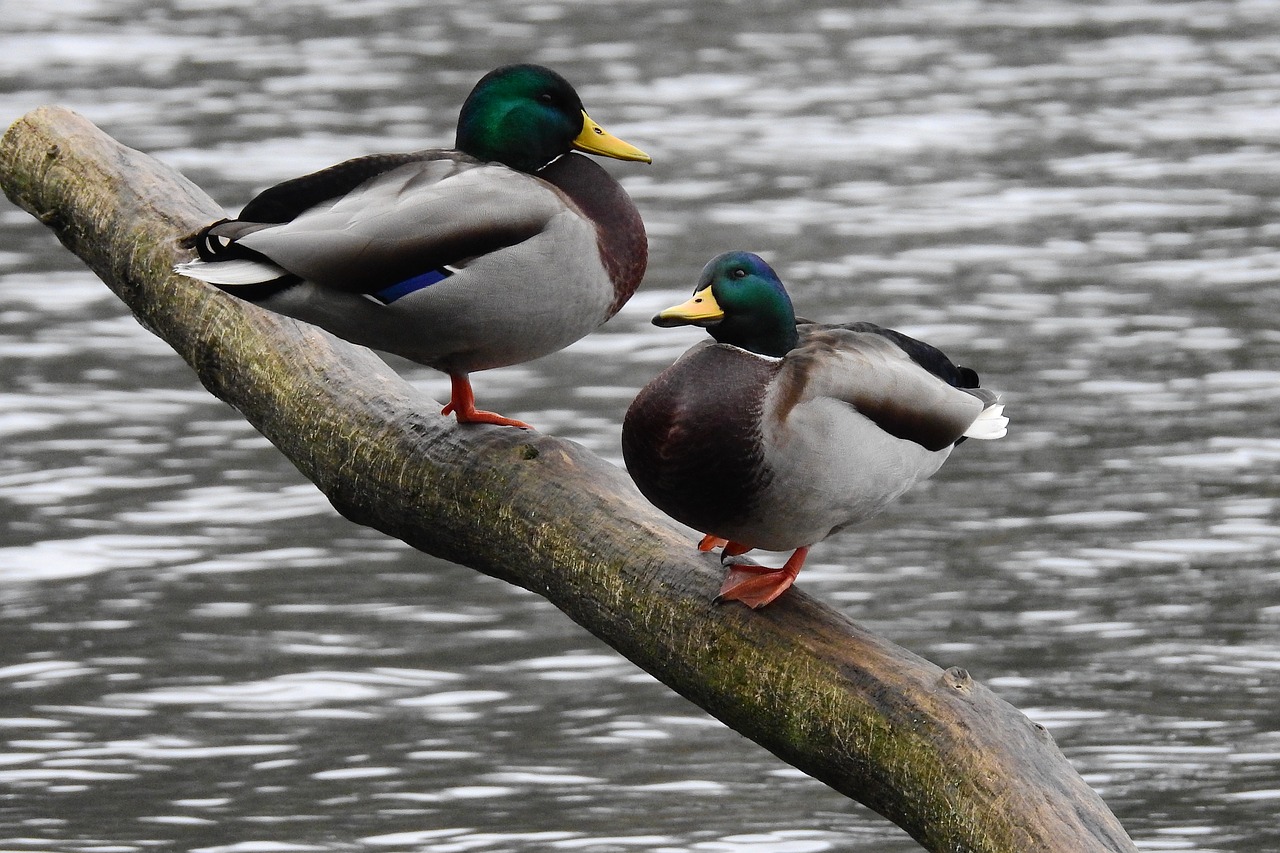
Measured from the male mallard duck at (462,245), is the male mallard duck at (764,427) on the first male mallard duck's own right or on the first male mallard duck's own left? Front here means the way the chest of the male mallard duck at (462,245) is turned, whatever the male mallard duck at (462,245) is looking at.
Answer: on the first male mallard duck's own right

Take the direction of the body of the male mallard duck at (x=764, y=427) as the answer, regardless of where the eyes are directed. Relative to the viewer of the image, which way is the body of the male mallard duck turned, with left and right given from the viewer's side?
facing the viewer and to the left of the viewer

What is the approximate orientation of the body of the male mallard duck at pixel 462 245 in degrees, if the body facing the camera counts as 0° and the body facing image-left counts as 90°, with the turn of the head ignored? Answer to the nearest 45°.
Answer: approximately 270°

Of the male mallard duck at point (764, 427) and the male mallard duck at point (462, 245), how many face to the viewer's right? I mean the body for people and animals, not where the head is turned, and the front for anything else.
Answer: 1

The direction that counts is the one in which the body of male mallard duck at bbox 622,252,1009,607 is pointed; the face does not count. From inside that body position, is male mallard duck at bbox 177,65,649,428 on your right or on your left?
on your right
